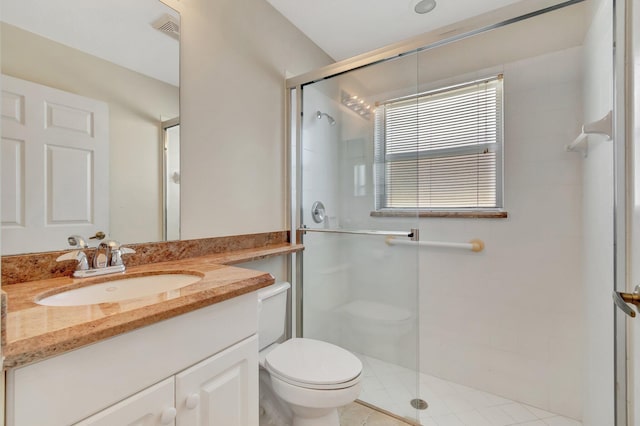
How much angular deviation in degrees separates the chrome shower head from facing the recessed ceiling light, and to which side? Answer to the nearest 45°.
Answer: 0° — it already faces it

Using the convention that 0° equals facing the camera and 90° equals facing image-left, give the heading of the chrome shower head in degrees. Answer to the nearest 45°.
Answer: approximately 270°

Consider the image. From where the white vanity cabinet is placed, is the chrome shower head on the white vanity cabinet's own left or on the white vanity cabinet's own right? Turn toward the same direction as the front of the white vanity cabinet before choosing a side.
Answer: on the white vanity cabinet's own left

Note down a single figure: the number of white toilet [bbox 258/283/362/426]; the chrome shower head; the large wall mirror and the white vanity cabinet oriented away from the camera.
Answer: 0

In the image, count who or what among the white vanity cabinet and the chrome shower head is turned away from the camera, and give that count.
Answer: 0

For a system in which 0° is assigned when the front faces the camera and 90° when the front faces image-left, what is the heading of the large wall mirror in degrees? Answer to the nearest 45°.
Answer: approximately 315°

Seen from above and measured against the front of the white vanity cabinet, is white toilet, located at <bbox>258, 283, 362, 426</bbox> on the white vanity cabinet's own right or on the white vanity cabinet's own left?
on the white vanity cabinet's own left

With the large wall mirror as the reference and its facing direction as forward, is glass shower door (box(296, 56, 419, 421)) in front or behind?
in front

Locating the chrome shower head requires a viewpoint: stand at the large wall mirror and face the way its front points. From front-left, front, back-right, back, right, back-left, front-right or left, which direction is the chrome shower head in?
front-left
